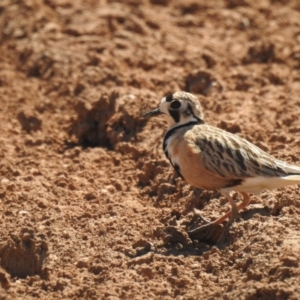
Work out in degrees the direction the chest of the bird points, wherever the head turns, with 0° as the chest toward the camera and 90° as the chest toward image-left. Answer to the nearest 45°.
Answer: approximately 90°

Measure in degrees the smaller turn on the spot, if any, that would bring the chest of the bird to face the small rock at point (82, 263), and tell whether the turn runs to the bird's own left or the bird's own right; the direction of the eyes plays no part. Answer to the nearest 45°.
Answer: approximately 45° to the bird's own left
